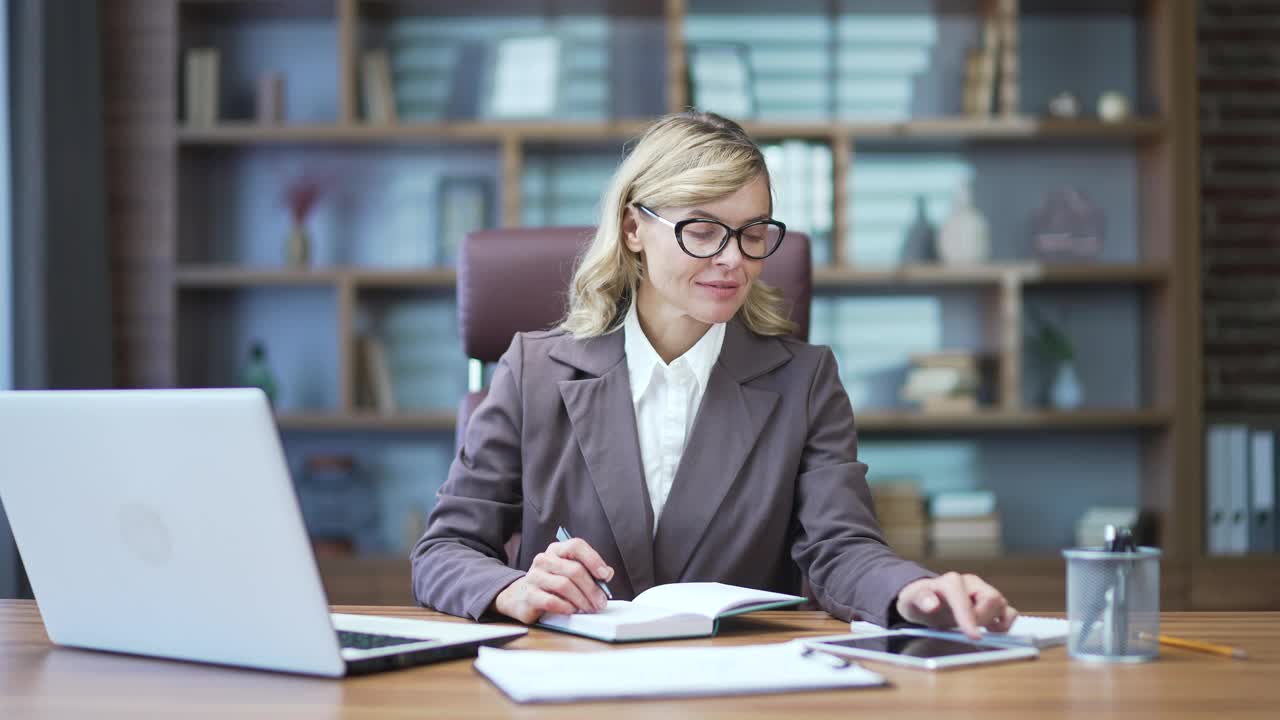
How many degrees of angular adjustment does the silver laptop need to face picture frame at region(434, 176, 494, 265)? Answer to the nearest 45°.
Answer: approximately 45° to its left

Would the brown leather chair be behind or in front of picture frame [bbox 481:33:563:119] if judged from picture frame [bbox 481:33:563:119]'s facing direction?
in front

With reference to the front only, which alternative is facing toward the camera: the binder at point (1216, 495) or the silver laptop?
the binder

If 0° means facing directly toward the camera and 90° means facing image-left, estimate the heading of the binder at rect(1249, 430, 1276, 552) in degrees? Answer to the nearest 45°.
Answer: approximately 0°

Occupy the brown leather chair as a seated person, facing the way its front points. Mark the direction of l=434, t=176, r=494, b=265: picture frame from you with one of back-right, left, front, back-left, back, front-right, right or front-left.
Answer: back

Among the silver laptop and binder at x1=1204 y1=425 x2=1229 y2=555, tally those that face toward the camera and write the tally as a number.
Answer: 1

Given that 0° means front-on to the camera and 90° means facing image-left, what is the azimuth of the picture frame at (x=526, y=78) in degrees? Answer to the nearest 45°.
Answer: approximately 0°

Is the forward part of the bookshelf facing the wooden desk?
yes

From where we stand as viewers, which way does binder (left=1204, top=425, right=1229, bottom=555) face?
facing the viewer

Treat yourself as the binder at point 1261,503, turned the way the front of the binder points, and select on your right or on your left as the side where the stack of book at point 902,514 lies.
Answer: on your right

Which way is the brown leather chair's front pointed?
toward the camera

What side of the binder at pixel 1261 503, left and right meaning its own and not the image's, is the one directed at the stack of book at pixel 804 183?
right

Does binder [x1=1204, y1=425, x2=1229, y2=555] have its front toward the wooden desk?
yes

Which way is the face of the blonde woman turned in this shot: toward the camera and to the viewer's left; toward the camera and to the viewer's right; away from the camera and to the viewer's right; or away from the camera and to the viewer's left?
toward the camera and to the viewer's right

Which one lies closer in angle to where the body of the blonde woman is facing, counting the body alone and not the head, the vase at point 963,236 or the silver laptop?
the silver laptop

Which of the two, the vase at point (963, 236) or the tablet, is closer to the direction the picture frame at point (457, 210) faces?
the tablet

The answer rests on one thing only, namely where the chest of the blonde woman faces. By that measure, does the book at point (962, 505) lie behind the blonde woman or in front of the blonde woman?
behind
